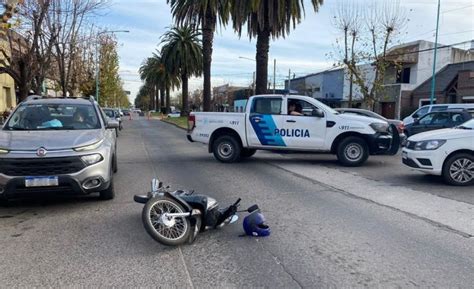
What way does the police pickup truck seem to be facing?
to the viewer's right

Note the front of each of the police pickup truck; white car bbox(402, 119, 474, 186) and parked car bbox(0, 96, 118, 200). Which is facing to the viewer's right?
the police pickup truck

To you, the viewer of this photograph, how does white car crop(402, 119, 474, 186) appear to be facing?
facing the viewer and to the left of the viewer

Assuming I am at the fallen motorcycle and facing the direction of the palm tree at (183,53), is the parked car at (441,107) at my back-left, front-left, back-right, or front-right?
front-right

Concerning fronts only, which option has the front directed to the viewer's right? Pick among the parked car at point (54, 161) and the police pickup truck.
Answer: the police pickup truck

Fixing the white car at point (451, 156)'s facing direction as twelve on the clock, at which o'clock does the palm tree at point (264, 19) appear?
The palm tree is roughly at 3 o'clock from the white car.

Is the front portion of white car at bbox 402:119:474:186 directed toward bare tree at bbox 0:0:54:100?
no

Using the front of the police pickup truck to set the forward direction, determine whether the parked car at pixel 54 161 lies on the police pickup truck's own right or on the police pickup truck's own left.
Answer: on the police pickup truck's own right

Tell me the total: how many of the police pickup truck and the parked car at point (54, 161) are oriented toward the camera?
1

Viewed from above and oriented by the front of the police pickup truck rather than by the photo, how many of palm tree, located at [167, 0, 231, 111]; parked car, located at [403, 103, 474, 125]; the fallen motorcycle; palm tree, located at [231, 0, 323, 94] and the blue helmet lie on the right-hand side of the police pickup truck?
2

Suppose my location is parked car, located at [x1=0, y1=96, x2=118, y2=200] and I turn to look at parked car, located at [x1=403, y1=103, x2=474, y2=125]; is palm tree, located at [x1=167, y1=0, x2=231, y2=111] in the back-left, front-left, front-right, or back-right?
front-left

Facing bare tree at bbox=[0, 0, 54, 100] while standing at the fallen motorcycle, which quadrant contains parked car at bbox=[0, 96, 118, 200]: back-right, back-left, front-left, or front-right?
front-left

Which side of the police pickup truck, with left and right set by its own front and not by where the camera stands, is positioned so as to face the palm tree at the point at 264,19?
left

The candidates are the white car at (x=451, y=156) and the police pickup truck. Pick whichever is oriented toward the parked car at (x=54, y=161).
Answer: the white car

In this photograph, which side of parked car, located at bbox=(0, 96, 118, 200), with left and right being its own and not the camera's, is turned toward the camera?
front

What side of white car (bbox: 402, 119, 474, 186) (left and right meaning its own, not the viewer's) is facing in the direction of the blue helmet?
front

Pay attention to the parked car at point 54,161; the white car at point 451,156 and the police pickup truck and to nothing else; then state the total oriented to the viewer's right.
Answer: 1

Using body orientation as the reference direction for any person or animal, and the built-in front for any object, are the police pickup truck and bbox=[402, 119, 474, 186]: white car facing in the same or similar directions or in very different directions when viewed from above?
very different directions

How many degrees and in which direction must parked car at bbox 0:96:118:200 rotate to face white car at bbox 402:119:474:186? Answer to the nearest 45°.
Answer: approximately 90° to its left

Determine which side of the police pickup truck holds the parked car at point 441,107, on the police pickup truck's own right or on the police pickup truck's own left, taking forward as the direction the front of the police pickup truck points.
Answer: on the police pickup truck's own left

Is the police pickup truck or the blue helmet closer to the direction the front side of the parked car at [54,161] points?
the blue helmet

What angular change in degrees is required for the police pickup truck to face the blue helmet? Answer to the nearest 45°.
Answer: approximately 90° to its right

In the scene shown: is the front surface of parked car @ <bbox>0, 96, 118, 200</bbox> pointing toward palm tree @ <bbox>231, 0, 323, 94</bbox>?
no
